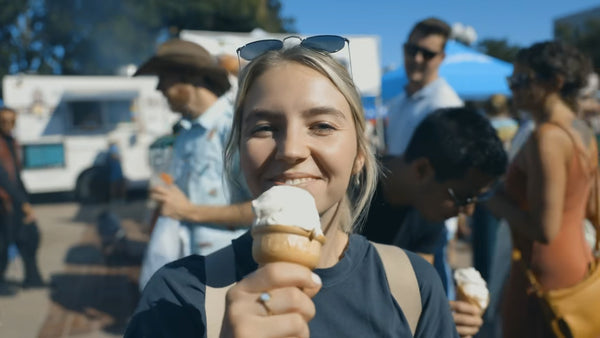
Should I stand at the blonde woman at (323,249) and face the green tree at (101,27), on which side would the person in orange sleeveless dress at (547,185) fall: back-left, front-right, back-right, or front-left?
front-right

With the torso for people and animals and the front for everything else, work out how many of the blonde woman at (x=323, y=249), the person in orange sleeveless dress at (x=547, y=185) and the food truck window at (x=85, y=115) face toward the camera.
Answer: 2

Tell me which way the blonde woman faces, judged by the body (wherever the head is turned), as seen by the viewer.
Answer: toward the camera

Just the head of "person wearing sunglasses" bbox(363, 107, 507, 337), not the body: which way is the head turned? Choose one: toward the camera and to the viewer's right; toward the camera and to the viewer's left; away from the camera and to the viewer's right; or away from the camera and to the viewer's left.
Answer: toward the camera and to the viewer's right

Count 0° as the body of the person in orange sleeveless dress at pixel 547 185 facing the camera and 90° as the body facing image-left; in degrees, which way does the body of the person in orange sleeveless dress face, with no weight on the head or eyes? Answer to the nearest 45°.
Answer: approximately 135°

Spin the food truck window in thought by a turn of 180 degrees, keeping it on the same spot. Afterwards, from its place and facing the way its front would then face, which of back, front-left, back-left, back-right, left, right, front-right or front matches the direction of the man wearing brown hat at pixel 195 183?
back

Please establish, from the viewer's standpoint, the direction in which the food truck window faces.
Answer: facing the viewer

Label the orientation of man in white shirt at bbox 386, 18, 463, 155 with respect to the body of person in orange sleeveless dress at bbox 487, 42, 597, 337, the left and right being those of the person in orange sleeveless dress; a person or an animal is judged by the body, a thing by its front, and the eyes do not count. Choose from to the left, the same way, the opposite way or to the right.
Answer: to the left

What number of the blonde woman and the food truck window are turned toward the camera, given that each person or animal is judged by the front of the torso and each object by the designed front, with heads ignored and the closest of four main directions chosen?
2

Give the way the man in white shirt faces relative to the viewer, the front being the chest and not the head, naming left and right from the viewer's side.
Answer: facing the viewer and to the left of the viewer

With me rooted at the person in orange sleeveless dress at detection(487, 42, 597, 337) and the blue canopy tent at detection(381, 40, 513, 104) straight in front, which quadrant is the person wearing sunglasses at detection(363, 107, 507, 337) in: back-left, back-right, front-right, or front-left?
back-left
